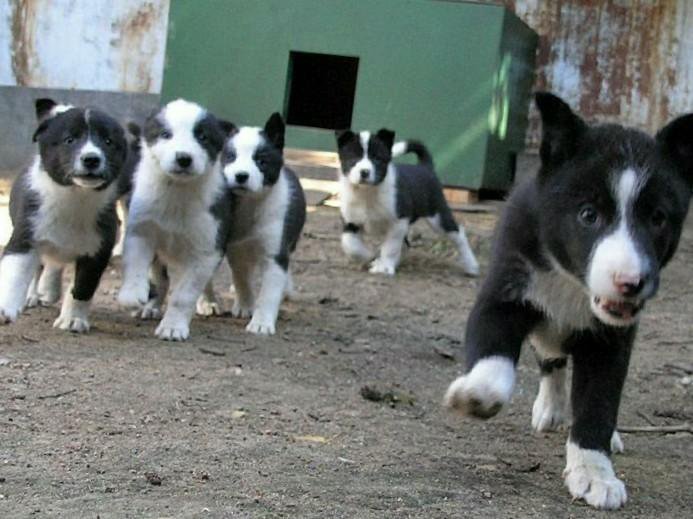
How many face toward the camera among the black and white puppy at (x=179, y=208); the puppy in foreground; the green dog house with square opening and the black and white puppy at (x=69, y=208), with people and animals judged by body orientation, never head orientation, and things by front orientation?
4

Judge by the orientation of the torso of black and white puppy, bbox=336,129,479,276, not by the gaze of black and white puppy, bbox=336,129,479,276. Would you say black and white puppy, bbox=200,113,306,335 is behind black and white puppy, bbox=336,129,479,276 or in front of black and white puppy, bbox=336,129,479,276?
in front

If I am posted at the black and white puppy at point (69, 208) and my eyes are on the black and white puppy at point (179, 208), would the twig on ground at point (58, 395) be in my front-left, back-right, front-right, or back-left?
front-right

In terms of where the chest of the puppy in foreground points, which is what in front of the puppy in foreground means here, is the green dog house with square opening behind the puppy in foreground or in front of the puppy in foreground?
behind

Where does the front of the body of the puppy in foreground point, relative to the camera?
toward the camera

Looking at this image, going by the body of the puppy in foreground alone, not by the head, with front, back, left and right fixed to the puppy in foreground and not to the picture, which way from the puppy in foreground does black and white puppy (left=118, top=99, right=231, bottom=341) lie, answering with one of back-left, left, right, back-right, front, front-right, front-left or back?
back-right

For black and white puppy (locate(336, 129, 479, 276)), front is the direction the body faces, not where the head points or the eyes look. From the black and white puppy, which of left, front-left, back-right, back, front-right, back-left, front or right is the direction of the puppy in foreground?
front-left

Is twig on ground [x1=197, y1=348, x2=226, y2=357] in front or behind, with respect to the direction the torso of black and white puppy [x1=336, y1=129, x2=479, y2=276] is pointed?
in front

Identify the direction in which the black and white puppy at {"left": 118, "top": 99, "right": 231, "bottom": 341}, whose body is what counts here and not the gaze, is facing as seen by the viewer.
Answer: toward the camera

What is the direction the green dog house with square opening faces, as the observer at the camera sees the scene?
facing the viewer

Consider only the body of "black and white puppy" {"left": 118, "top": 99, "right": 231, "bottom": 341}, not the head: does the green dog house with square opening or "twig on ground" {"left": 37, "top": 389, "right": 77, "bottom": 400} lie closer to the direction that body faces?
the twig on ground
